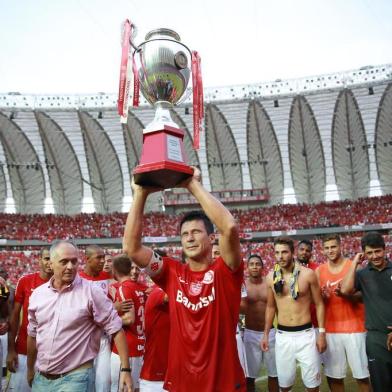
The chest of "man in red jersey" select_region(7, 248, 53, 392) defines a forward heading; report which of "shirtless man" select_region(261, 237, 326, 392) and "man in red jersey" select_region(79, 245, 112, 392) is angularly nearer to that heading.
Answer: the shirtless man

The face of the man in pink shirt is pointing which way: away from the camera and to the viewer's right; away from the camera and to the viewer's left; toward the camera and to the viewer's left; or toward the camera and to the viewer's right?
toward the camera and to the viewer's right

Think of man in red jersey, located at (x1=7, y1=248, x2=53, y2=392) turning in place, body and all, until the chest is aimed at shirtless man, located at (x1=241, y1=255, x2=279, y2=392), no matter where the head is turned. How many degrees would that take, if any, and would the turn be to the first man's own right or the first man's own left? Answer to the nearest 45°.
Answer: approximately 45° to the first man's own left

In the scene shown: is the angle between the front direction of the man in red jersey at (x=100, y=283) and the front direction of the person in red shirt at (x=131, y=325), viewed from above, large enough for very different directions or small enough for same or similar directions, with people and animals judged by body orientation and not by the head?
very different directions

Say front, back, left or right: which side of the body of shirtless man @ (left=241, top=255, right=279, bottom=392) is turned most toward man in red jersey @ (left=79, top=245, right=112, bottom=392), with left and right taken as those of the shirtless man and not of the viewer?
right

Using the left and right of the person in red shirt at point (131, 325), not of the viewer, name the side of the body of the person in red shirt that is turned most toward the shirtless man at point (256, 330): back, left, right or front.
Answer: right

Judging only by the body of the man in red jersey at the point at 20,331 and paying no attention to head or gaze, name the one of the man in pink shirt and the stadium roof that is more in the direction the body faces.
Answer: the man in pink shirt
